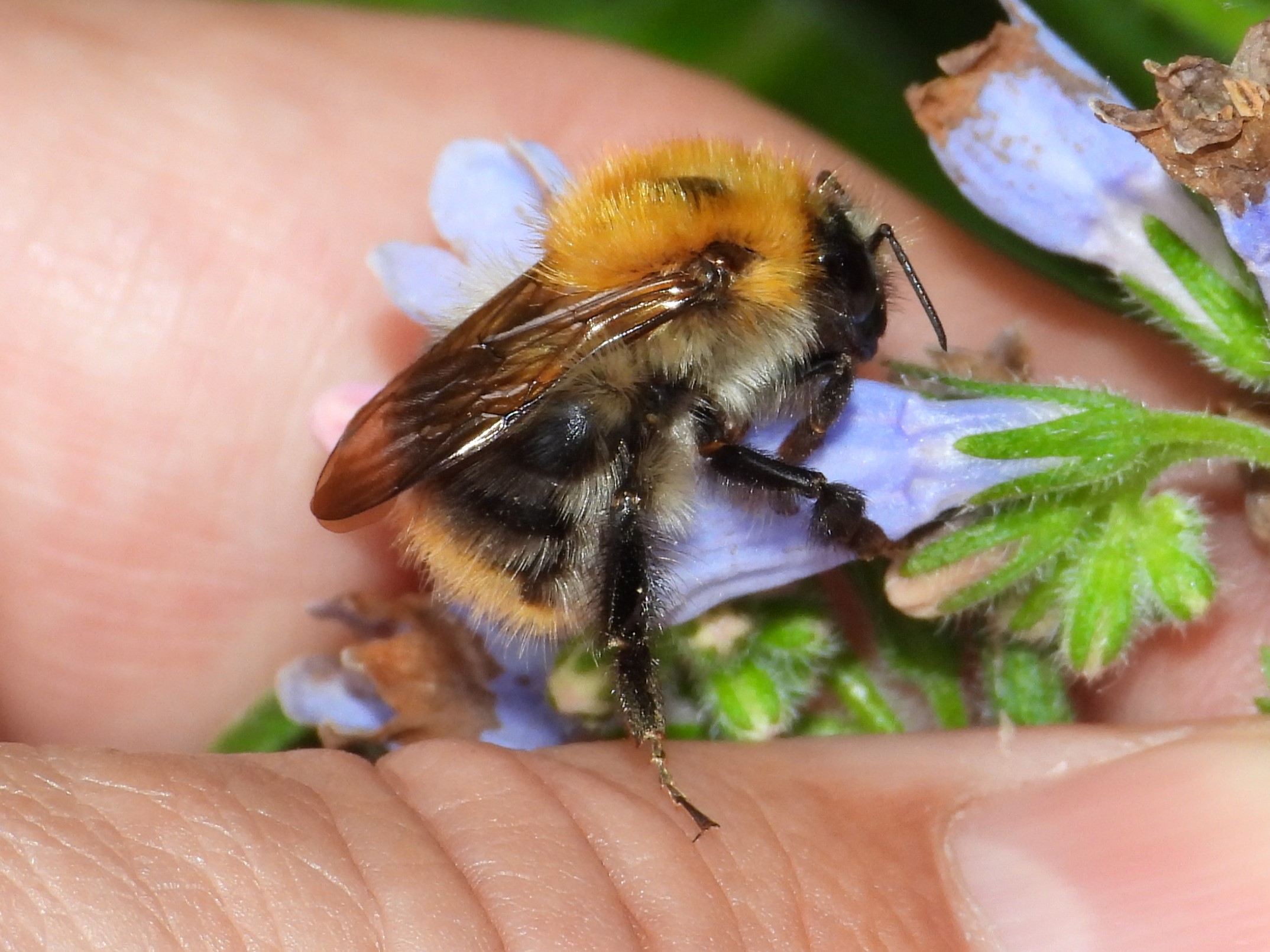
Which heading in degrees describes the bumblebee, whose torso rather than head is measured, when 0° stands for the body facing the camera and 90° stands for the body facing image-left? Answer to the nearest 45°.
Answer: approximately 270°
